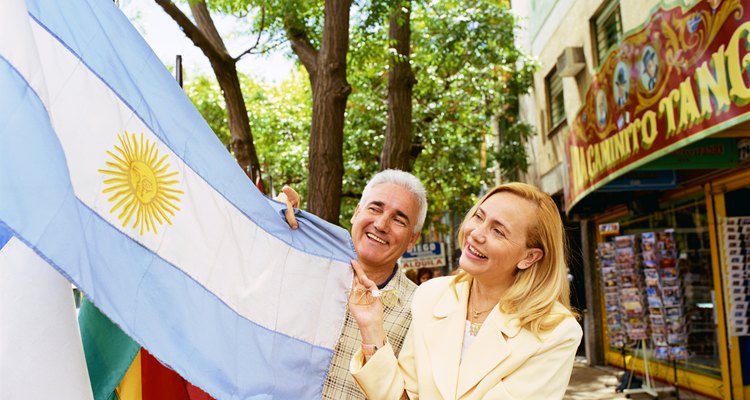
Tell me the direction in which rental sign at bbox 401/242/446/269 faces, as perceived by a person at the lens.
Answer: facing the viewer

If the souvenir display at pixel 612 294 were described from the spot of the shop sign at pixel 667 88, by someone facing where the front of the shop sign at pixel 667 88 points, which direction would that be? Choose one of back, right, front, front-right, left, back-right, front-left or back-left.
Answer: back-right

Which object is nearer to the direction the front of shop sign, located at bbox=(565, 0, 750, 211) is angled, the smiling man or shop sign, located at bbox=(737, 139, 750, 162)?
the smiling man

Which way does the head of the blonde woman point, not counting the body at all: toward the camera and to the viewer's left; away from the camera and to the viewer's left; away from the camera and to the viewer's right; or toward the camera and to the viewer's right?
toward the camera and to the viewer's left

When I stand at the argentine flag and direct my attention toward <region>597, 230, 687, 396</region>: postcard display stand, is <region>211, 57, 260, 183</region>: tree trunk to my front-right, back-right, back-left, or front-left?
front-left

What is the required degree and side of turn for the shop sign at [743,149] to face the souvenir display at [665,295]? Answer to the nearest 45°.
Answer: approximately 90° to its right

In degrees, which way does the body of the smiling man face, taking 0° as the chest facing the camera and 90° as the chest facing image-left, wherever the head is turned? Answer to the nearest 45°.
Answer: approximately 45°

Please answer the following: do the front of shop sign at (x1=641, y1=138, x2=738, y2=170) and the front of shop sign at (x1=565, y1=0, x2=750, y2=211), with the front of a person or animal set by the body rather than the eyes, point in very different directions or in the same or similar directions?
same or similar directions

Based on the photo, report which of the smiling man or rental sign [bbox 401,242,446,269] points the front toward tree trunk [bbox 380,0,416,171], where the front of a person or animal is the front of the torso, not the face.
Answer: the rental sign

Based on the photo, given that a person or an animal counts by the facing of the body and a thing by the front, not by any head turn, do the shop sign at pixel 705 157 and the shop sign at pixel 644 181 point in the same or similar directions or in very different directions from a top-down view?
same or similar directions

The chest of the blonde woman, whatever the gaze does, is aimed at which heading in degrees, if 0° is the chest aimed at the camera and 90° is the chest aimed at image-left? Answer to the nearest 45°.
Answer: approximately 45°

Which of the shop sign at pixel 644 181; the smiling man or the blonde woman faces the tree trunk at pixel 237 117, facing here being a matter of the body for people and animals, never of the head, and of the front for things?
the shop sign

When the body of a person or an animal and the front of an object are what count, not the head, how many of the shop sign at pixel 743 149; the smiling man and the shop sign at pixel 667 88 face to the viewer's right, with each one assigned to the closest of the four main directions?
0

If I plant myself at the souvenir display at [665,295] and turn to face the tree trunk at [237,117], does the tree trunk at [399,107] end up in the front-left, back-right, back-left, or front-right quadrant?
front-right

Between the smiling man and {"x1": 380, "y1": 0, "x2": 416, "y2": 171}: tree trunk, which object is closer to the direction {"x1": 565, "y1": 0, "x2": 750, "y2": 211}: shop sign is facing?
the smiling man

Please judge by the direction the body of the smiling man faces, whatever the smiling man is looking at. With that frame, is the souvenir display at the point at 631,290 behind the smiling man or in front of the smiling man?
behind

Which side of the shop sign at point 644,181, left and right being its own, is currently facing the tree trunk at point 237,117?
front
